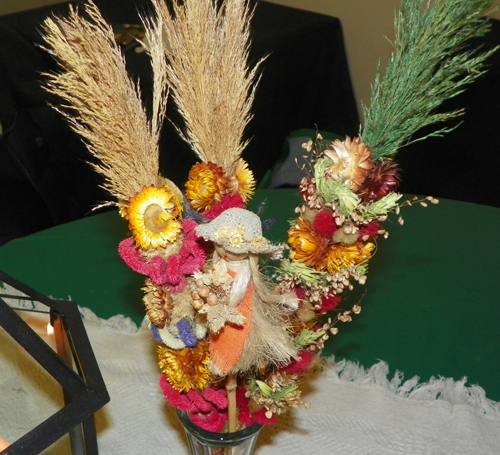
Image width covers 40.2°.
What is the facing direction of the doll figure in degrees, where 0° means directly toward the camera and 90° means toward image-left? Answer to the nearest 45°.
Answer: approximately 45°
